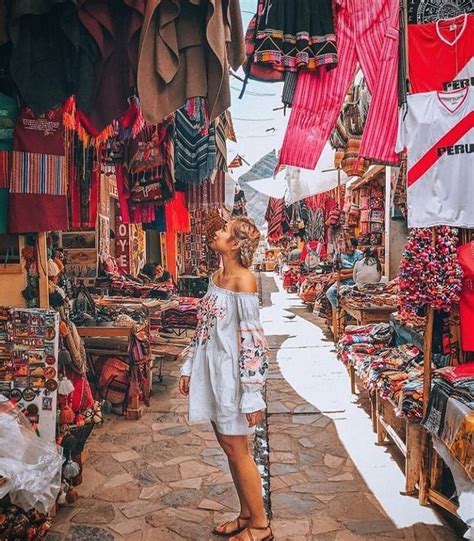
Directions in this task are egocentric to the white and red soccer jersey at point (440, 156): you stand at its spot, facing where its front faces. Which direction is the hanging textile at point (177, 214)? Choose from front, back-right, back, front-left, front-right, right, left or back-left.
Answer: back-right

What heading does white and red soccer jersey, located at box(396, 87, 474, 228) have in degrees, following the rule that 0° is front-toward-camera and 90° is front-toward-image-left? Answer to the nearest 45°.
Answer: approximately 0°

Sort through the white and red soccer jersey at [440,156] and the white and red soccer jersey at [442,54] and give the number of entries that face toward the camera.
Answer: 2

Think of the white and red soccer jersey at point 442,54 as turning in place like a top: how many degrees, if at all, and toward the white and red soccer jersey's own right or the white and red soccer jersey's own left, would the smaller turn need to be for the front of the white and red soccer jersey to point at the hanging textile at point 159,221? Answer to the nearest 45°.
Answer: approximately 135° to the white and red soccer jersey's own right

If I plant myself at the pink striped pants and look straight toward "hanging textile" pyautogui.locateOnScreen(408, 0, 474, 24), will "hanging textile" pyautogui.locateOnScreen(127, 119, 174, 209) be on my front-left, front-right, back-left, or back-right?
back-right
